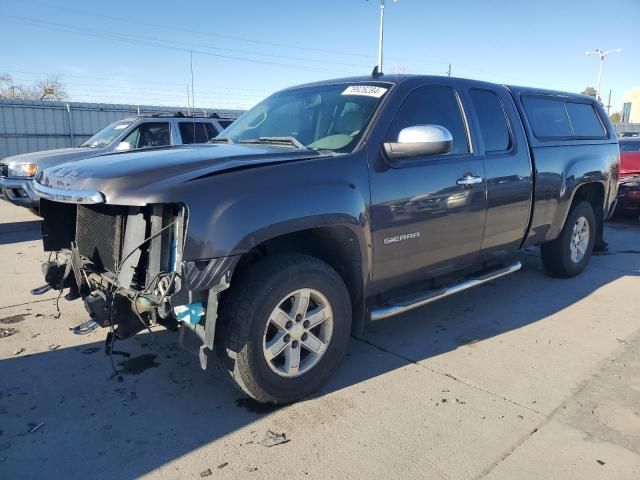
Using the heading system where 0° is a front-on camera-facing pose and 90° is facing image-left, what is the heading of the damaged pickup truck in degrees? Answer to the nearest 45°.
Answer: approximately 45°

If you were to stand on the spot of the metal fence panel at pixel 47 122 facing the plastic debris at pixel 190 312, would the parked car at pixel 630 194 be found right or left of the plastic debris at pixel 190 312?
left

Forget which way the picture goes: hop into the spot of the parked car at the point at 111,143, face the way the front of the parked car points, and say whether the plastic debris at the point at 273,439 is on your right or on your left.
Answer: on your left

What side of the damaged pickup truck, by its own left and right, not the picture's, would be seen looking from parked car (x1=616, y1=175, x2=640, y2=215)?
back

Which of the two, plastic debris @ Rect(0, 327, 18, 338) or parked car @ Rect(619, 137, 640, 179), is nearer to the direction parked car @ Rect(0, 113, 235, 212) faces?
the plastic debris

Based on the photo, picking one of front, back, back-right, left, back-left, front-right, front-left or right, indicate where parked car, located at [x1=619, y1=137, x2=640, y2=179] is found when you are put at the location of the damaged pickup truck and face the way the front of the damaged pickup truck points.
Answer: back

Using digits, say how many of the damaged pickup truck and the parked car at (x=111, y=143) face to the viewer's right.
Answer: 0

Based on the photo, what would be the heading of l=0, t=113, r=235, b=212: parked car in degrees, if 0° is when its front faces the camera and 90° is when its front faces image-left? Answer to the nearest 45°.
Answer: approximately 45°

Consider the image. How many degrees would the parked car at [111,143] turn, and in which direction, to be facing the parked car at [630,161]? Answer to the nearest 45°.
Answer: approximately 135° to its left
